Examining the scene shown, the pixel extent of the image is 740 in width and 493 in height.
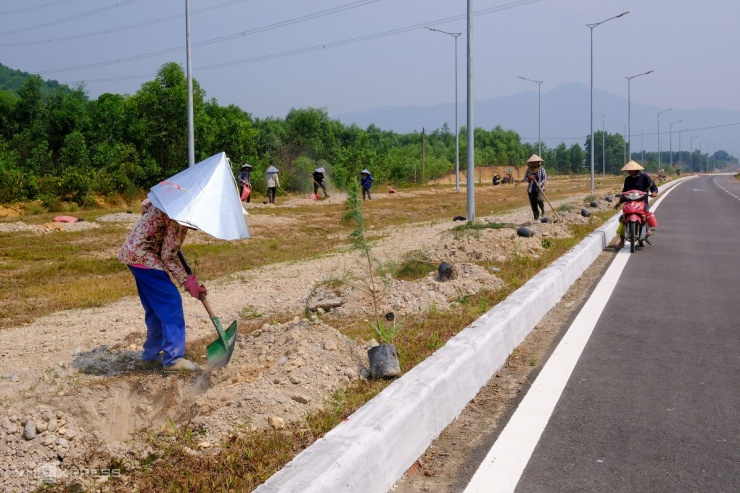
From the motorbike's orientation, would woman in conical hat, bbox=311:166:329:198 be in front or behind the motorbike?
behind

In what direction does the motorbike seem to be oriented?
toward the camera

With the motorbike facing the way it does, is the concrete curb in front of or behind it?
in front

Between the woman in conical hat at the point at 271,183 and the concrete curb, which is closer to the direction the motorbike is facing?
the concrete curb

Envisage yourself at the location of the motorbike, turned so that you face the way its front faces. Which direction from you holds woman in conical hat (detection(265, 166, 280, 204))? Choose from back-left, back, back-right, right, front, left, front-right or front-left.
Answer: back-right

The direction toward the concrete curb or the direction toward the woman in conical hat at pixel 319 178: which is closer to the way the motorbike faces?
the concrete curb
